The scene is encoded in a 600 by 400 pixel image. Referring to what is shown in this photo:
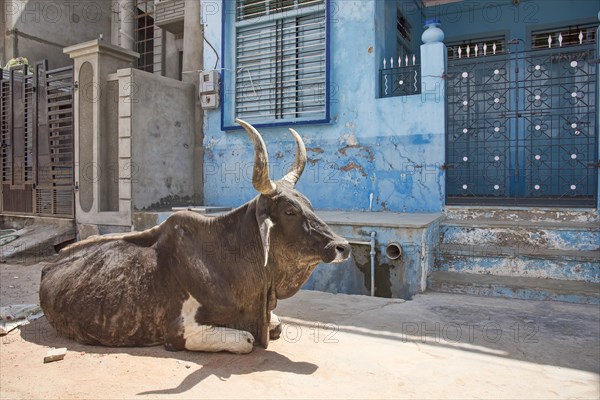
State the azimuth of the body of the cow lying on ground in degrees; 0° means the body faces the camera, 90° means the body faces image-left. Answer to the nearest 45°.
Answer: approximately 270°

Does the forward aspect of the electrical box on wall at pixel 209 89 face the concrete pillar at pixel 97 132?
no

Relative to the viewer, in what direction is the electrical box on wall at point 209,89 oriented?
toward the camera

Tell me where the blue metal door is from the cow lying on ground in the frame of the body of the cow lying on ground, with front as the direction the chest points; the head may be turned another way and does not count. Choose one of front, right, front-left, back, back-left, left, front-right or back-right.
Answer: front-left

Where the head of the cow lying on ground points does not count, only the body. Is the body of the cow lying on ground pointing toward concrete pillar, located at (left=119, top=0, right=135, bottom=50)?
no

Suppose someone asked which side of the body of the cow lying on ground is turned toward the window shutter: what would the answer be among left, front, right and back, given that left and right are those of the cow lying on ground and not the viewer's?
left

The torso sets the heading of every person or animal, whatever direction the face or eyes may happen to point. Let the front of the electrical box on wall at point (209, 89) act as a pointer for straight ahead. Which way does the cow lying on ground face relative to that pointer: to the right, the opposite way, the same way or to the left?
to the left

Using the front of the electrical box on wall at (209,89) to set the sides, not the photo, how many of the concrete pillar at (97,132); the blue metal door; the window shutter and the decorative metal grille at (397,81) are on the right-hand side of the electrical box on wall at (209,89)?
1

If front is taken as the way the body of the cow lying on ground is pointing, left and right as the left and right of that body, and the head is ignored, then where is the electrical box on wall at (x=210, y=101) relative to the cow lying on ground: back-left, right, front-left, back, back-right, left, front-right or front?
left

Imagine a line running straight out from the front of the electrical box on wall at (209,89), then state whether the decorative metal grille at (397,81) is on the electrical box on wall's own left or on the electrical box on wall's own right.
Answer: on the electrical box on wall's own left

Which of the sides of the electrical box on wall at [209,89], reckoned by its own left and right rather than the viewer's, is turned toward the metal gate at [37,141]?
right

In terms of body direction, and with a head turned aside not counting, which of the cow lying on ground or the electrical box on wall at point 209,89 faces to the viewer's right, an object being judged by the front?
the cow lying on ground

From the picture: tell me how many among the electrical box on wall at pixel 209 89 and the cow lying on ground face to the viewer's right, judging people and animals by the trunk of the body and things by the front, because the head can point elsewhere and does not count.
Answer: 1

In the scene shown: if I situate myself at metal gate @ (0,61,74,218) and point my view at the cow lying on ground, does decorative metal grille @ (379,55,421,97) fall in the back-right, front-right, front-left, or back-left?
front-left
